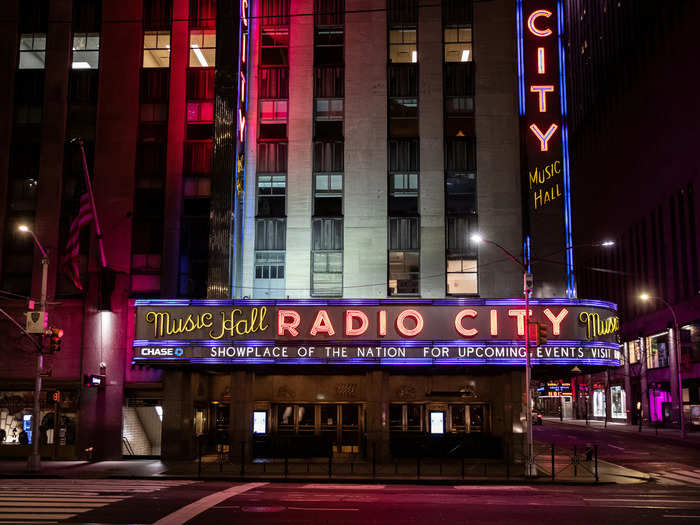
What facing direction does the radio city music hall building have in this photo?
toward the camera

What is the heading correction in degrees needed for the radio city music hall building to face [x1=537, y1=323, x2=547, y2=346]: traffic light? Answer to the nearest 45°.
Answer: approximately 45° to its left

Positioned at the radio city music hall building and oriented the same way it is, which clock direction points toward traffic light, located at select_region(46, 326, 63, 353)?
The traffic light is roughly at 2 o'clock from the radio city music hall building.
